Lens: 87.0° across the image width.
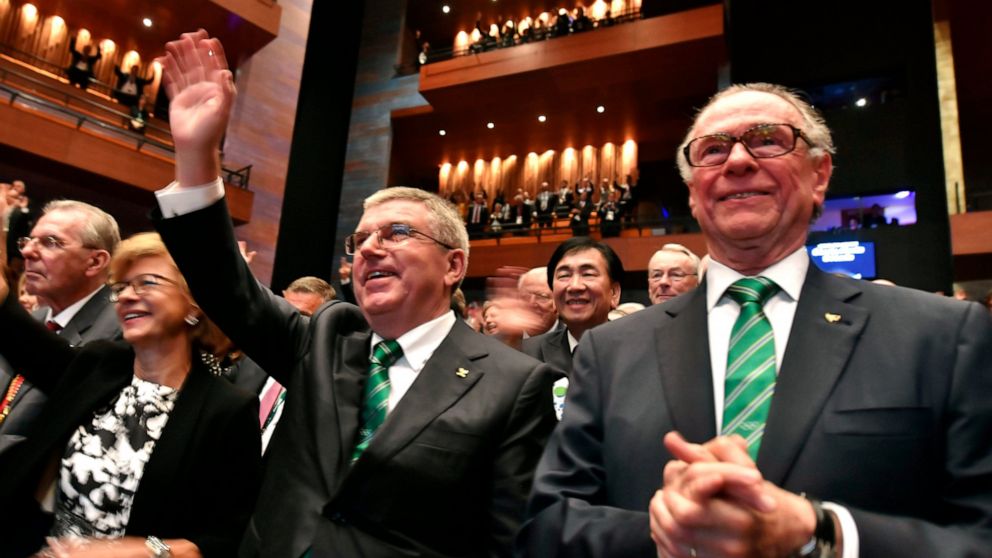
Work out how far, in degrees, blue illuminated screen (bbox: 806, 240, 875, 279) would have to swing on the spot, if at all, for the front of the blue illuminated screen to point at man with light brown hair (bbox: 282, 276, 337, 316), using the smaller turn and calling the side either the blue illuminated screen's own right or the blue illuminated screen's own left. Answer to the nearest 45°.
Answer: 0° — it already faces them

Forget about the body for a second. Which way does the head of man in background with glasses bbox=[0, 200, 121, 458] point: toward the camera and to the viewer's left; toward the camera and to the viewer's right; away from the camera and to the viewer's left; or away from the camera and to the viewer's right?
toward the camera and to the viewer's left

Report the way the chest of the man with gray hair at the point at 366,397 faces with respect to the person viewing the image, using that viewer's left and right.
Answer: facing the viewer and to the left of the viewer

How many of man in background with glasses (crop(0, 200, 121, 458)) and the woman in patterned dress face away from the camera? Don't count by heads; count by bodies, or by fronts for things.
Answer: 0

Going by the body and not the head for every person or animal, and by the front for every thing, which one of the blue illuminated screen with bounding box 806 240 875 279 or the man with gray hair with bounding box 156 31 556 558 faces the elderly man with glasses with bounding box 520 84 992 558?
the blue illuminated screen

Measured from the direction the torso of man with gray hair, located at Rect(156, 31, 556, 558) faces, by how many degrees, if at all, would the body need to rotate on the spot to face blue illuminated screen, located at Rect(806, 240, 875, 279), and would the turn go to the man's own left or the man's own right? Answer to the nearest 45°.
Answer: approximately 180°

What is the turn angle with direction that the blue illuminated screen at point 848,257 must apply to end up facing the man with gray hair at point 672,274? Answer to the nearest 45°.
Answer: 0° — it already faces them

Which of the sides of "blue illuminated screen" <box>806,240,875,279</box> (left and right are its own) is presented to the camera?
front

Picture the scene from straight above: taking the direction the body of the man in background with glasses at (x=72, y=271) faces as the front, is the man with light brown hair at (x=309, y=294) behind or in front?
behind

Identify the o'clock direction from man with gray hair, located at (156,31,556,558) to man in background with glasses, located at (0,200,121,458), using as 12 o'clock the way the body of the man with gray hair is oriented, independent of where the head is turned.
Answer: The man in background with glasses is roughly at 3 o'clock from the man with gray hair.

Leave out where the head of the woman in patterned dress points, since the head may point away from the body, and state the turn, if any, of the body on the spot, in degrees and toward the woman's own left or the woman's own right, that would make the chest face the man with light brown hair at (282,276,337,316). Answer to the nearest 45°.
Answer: approximately 180°

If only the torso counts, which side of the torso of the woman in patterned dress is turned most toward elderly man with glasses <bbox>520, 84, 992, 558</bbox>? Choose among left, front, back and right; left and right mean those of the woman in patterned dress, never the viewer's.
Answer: left

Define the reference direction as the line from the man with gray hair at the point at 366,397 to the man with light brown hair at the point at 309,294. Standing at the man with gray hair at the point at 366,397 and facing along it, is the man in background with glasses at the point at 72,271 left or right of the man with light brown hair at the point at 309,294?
left
